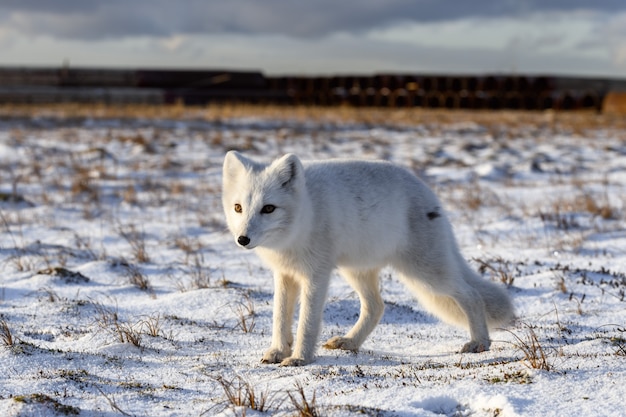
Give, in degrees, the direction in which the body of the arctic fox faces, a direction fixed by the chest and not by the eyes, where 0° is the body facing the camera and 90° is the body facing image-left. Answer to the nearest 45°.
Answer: approximately 45°

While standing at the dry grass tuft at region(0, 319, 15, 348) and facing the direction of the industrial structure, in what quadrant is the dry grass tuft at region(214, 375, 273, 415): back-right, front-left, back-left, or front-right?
back-right

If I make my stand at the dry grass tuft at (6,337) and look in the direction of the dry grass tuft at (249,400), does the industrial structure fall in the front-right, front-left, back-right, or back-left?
back-left

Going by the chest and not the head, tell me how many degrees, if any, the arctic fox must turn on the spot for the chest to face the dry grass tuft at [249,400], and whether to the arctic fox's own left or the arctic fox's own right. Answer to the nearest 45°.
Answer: approximately 45° to the arctic fox's own left

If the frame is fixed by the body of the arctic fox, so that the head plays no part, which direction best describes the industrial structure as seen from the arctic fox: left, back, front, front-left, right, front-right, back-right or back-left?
back-right

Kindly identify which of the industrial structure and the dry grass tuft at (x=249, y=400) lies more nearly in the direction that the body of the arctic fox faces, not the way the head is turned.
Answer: the dry grass tuft

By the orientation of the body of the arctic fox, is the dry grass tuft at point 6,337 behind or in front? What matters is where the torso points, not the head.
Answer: in front
